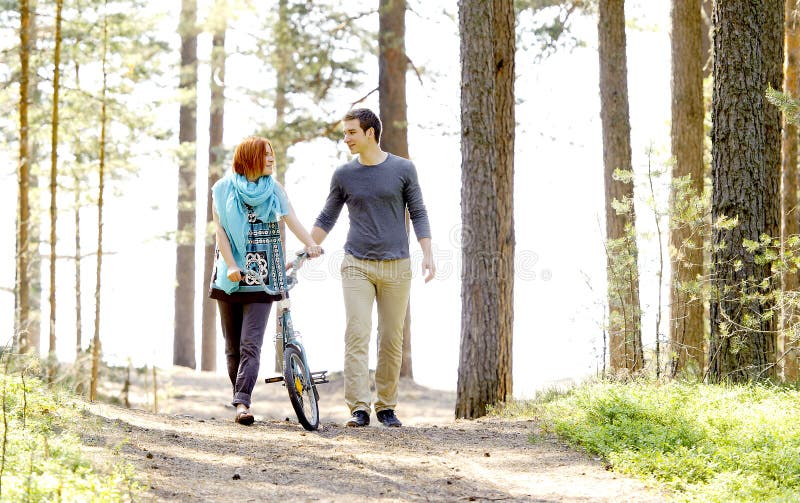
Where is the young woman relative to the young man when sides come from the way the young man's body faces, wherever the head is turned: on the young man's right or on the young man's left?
on the young man's right

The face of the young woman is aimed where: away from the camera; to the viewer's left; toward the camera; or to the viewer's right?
to the viewer's right

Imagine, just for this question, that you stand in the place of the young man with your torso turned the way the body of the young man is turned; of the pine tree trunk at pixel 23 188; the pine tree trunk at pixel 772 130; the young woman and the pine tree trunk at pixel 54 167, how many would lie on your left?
1

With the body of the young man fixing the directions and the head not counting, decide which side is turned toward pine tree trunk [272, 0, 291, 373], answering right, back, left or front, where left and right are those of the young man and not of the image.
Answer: back

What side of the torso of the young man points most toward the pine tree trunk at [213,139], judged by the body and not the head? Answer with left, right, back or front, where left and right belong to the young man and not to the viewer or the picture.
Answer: back

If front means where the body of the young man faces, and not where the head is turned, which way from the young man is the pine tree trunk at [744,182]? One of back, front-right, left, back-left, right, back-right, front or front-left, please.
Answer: left

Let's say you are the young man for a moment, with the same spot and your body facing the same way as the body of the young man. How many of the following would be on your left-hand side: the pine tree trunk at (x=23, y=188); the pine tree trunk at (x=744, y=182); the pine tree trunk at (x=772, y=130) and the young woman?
2

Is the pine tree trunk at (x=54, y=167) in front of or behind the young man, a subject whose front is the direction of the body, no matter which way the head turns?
behind

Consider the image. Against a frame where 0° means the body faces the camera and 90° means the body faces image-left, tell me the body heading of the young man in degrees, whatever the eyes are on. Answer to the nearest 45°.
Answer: approximately 0°

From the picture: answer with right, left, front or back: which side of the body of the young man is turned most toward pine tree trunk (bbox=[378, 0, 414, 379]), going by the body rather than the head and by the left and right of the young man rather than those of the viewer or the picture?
back

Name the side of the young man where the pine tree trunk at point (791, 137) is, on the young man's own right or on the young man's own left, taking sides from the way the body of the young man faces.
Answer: on the young man's own left

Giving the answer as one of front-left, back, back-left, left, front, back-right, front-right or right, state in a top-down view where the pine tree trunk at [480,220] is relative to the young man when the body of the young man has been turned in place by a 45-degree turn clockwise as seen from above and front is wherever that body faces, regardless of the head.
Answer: back

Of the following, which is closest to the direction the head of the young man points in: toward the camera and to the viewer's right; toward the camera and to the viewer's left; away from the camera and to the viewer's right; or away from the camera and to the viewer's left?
toward the camera and to the viewer's left

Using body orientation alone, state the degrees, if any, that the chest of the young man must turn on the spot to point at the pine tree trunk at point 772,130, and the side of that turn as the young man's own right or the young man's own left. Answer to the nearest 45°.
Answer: approximately 90° to the young man's own left
